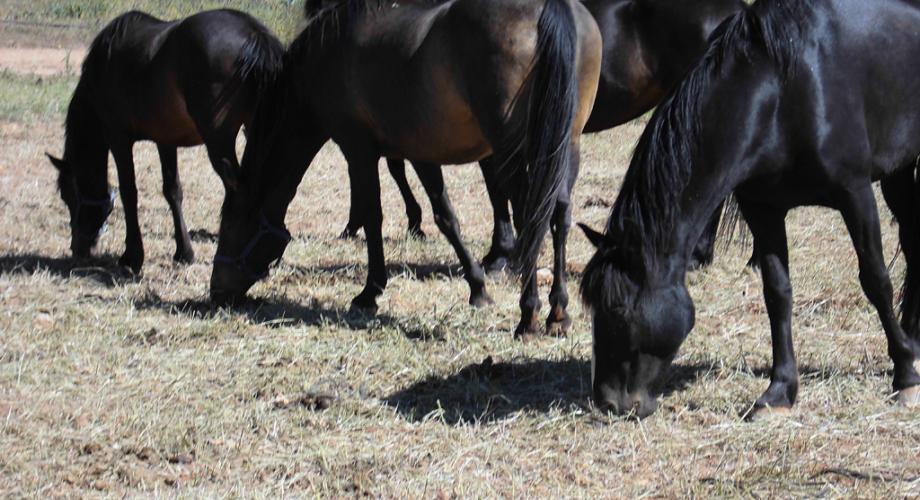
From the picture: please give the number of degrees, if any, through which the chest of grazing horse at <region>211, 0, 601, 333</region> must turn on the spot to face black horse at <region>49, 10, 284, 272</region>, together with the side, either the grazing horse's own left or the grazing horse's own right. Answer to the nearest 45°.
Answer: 0° — it already faces it

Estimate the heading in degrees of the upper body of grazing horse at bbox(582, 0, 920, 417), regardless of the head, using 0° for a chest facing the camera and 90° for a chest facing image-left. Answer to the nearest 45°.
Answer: approximately 45°

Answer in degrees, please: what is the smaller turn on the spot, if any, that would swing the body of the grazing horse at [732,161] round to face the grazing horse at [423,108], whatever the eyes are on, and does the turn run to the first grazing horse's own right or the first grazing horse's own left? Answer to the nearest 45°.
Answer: approximately 90° to the first grazing horse's own right

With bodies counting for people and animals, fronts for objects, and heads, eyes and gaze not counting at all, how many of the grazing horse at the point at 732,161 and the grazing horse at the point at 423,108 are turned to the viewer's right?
0

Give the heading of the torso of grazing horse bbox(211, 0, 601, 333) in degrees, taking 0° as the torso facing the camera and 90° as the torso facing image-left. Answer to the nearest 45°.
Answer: approximately 135°

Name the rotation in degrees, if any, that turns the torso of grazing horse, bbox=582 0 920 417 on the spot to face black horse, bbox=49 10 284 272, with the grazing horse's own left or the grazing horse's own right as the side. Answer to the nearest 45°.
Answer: approximately 90° to the grazing horse's own right

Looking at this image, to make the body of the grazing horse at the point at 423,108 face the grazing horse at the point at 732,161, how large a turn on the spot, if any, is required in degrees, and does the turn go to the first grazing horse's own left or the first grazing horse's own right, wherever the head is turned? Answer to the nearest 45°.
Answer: approximately 180°
